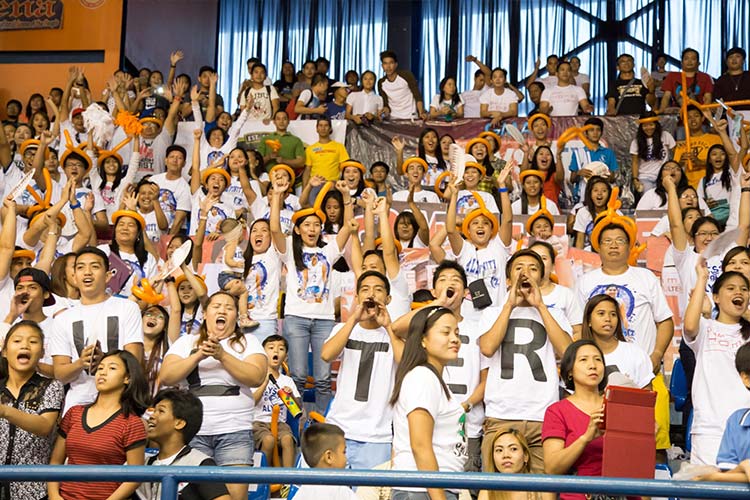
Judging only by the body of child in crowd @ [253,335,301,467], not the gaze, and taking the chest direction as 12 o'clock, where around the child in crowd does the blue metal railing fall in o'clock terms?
The blue metal railing is roughly at 12 o'clock from the child in crowd.

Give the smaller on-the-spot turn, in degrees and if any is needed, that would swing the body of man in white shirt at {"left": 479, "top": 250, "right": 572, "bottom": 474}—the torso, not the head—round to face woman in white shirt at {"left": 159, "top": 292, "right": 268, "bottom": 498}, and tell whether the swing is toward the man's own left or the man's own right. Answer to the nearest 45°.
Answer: approximately 90° to the man's own right

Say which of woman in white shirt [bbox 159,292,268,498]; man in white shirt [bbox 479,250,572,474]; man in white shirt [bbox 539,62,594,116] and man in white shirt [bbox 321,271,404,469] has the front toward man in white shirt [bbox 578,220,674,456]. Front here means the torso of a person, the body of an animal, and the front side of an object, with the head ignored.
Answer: man in white shirt [bbox 539,62,594,116]

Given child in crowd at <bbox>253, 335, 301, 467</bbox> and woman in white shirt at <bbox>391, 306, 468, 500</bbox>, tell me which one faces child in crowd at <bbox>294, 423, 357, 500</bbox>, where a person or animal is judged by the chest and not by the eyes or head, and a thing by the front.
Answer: child in crowd at <bbox>253, 335, 301, 467</bbox>

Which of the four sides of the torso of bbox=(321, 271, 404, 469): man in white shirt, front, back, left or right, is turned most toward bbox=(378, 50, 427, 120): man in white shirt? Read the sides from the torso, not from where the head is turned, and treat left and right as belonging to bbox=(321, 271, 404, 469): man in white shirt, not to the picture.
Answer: back

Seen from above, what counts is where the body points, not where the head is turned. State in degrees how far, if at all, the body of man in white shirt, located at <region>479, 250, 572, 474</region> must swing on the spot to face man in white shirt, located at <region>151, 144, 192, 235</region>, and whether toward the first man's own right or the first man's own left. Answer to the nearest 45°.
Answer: approximately 135° to the first man's own right

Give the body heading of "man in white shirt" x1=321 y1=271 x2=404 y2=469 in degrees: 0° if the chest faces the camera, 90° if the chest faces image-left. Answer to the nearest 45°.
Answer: approximately 0°
